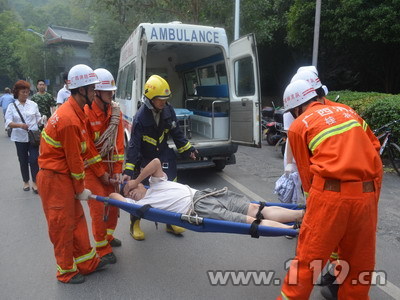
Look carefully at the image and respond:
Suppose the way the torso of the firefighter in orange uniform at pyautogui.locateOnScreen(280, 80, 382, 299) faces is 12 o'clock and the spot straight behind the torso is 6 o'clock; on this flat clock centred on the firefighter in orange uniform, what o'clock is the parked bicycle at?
The parked bicycle is roughly at 2 o'clock from the firefighter in orange uniform.

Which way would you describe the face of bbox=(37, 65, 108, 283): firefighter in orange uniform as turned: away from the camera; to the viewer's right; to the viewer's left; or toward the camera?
to the viewer's right

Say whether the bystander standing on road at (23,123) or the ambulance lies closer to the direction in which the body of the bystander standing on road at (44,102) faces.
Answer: the bystander standing on road

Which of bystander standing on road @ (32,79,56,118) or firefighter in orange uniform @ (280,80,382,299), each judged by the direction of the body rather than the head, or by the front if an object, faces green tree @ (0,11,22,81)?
the firefighter in orange uniform

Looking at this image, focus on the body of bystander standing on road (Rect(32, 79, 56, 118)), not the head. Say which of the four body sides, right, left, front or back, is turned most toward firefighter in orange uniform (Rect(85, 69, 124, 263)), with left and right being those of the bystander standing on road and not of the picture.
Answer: front

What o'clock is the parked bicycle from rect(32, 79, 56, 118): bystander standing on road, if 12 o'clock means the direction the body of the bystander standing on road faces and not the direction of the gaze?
The parked bicycle is roughly at 10 o'clock from the bystander standing on road.

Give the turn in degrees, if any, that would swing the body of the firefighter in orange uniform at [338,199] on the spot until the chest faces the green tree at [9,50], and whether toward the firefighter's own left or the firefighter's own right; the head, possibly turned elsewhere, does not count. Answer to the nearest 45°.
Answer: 0° — they already face it

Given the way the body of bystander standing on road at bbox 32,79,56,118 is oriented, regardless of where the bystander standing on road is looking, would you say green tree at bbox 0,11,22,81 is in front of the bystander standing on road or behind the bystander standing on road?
behind

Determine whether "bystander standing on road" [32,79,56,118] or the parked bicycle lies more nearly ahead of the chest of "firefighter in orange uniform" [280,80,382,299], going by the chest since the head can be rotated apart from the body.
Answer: the bystander standing on road

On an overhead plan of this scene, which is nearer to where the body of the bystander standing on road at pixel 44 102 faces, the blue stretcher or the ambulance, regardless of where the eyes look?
the blue stretcher

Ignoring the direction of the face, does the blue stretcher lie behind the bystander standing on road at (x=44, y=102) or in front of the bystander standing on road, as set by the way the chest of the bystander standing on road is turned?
in front

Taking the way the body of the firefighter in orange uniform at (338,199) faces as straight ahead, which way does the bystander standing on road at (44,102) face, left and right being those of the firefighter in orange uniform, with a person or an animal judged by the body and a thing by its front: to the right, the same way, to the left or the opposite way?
the opposite way

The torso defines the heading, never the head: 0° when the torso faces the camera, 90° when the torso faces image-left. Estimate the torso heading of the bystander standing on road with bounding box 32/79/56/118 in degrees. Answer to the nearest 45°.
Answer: approximately 0°

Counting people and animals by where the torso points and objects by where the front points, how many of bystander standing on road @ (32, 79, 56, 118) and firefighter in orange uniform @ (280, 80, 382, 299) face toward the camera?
1

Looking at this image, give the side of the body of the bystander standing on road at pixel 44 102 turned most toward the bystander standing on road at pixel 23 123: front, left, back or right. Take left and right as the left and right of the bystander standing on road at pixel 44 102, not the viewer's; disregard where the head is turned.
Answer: front
